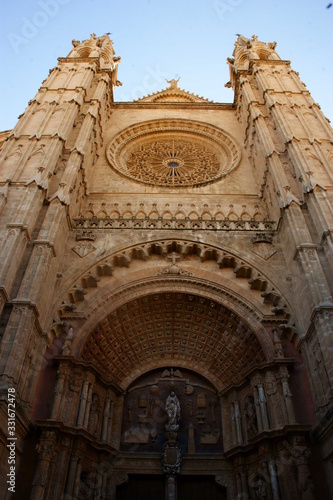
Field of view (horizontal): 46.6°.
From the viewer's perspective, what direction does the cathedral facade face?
toward the camera
